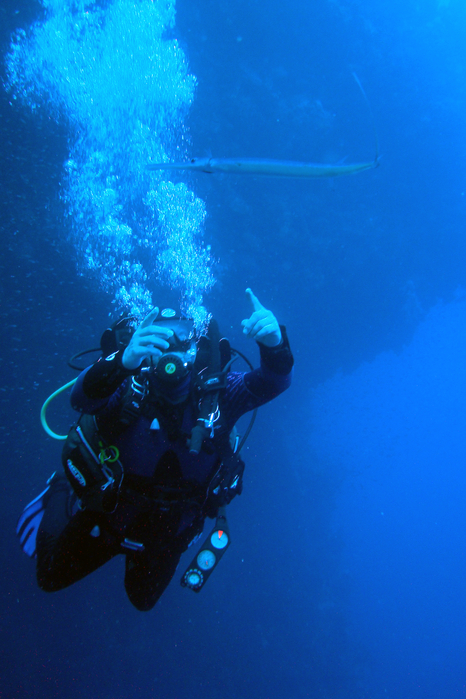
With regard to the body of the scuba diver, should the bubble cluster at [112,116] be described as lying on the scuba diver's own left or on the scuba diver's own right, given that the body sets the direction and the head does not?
on the scuba diver's own right

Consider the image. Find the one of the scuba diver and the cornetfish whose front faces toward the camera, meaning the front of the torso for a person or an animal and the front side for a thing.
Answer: the scuba diver

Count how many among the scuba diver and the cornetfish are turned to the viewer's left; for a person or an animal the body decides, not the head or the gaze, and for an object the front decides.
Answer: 1

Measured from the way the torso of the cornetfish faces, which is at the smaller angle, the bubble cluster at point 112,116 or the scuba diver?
the bubble cluster

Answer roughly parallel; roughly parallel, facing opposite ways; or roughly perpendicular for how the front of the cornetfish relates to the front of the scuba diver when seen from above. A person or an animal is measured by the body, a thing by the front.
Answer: roughly perpendicular

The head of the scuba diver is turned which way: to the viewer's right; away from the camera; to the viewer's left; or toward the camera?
toward the camera

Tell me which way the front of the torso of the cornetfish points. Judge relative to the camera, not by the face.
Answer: to the viewer's left

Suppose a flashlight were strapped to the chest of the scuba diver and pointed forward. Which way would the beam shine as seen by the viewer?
toward the camera
